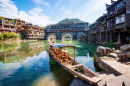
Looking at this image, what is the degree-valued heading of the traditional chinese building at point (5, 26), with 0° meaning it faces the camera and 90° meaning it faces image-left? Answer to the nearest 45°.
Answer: approximately 315°

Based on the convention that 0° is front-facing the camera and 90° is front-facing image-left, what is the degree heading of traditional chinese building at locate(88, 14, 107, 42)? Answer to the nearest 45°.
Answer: approximately 45°

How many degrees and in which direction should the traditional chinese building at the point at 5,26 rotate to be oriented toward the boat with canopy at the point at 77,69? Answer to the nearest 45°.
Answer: approximately 45° to its right

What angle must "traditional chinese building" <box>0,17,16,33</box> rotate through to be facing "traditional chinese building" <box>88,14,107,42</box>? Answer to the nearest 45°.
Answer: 0° — it already faces it

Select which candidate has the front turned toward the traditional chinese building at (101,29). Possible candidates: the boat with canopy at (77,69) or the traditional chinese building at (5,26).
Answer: the traditional chinese building at (5,26)

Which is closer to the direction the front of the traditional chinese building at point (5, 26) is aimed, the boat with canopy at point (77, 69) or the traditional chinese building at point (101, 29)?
the traditional chinese building
